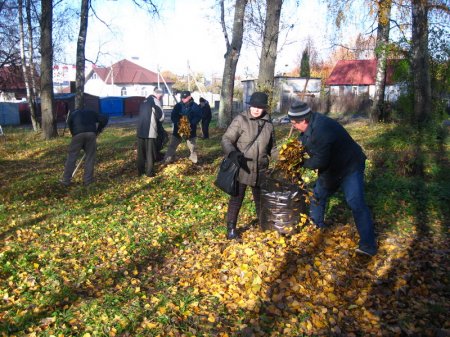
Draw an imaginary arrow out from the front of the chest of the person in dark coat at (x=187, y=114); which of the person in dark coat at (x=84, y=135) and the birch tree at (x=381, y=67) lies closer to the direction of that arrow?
the person in dark coat

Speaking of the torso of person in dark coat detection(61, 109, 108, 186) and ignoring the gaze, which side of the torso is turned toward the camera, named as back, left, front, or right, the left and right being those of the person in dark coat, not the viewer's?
back

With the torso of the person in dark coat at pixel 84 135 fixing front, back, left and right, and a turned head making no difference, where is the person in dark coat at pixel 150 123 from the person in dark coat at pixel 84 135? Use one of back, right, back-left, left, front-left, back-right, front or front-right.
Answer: right

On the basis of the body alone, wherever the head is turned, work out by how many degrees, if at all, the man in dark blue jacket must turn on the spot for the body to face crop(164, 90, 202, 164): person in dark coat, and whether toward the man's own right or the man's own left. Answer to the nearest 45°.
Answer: approximately 45° to the man's own right

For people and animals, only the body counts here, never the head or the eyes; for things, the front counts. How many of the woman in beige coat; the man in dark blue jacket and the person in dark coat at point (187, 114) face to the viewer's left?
1

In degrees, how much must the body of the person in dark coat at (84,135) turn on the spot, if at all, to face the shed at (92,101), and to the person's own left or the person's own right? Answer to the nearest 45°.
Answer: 0° — they already face it

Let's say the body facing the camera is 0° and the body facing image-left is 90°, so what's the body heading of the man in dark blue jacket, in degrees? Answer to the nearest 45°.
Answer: approximately 90°

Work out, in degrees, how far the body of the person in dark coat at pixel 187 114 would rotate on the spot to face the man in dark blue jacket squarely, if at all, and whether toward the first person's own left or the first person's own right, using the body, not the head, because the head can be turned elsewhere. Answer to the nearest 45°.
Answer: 0° — they already face them

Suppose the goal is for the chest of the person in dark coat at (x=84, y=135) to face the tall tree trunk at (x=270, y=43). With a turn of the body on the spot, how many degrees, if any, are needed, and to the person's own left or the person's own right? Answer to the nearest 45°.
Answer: approximately 45° to the person's own right

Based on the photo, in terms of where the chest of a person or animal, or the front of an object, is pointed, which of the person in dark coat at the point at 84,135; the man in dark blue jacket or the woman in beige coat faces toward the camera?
the woman in beige coat

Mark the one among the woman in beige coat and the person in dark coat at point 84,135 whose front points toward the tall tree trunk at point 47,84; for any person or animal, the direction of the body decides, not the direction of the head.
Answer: the person in dark coat

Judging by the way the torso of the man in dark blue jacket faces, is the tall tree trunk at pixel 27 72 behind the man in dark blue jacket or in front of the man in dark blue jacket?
in front

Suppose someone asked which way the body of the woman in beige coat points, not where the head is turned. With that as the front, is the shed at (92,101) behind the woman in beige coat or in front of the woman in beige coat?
behind

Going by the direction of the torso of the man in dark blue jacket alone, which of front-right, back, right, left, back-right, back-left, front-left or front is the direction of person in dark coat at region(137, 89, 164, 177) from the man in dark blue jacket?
front-right

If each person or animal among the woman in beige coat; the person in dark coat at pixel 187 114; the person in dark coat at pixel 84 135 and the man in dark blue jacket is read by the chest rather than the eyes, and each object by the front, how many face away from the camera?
1
